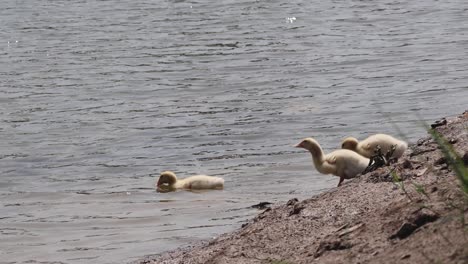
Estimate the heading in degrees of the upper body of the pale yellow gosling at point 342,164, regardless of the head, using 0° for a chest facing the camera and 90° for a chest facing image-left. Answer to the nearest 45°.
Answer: approximately 90°

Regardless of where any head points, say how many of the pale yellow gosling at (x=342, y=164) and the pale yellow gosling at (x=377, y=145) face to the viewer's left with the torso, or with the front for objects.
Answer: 2

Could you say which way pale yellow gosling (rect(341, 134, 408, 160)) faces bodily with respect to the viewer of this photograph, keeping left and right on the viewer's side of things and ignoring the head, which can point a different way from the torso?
facing to the left of the viewer

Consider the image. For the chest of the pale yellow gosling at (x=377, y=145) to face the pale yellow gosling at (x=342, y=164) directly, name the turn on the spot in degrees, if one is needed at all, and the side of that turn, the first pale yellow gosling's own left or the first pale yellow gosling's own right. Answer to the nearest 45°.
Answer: approximately 45° to the first pale yellow gosling's own left

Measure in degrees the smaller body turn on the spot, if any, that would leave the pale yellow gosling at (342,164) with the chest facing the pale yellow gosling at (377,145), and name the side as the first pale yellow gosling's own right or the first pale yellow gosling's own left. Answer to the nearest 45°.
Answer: approximately 135° to the first pale yellow gosling's own right
